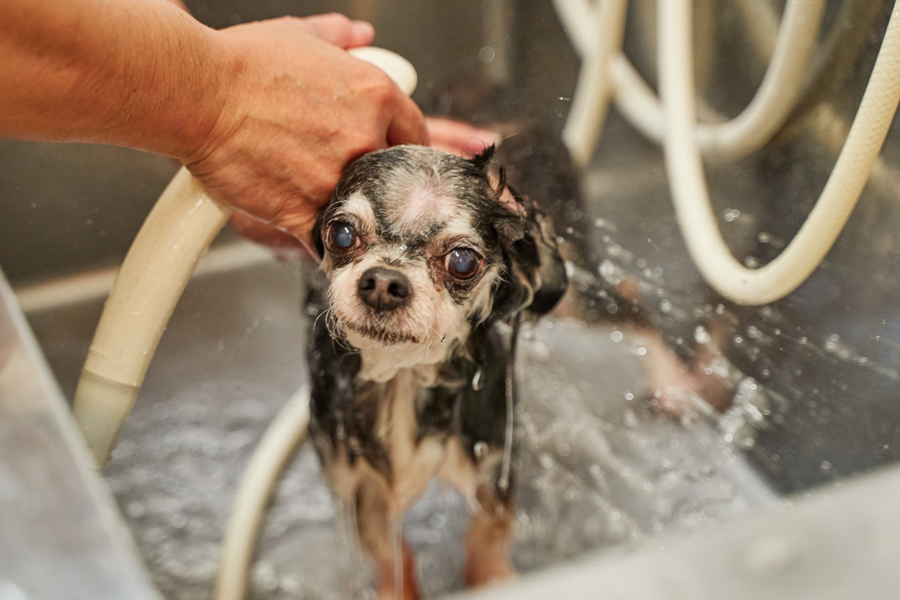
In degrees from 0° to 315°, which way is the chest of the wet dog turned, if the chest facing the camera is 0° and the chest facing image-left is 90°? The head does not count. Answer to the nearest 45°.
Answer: approximately 0°
